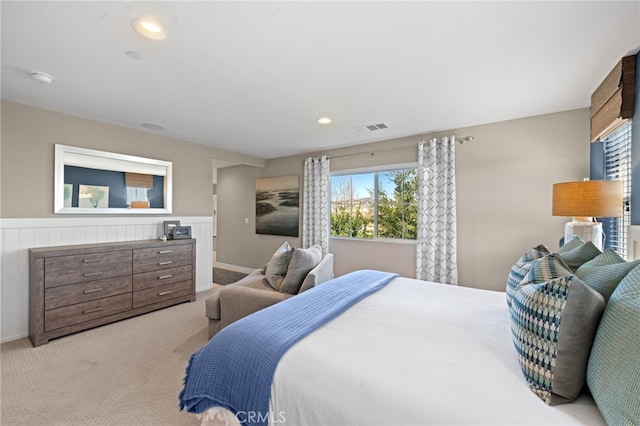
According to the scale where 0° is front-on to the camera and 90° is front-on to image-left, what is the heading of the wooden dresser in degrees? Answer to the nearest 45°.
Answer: approximately 315°

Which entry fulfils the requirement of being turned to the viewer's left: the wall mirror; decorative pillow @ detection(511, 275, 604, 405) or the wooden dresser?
the decorative pillow

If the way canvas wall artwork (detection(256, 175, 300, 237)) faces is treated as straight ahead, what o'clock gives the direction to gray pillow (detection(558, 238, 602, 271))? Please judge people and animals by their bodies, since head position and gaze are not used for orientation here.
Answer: The gray pillow is roughly at 10 o'clock from the canvas wall artwork.

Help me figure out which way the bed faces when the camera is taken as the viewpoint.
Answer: facing to the left of the viewer

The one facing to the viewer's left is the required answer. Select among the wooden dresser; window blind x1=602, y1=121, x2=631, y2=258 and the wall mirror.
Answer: the window blind

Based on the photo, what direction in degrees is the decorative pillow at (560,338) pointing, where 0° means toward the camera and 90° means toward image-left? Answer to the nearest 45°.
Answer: approximately 90°

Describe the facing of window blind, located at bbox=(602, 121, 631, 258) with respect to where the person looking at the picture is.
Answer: facing to the left of the viewer

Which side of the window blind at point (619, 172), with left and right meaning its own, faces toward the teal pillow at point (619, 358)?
left
